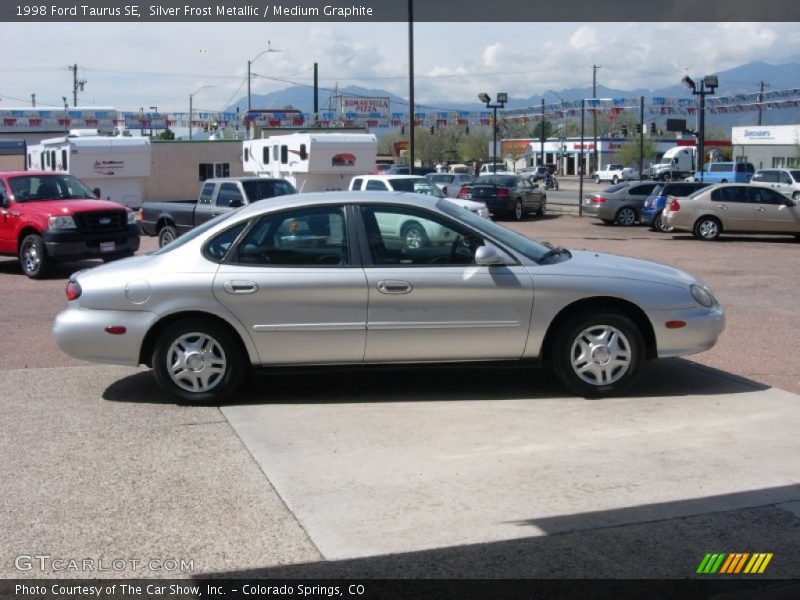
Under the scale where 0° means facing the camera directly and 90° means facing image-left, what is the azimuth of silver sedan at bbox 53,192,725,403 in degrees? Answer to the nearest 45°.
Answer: approximately 270°

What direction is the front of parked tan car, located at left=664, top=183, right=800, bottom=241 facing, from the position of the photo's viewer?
facing to the right of the viewer

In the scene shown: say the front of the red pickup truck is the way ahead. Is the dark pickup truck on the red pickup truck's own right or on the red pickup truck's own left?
on the red pickup truck's own left

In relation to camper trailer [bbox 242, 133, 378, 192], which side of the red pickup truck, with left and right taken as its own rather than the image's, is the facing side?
left

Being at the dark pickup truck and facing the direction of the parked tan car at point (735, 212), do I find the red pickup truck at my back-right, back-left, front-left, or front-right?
back-right

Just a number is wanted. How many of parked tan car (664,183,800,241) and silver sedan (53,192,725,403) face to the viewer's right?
2

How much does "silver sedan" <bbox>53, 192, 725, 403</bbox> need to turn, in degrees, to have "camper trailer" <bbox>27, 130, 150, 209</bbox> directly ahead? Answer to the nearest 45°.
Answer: approximately 90° to its left

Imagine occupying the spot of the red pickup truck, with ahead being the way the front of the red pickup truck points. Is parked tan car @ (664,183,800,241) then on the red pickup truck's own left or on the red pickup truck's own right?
on the red pickup truck's own left
